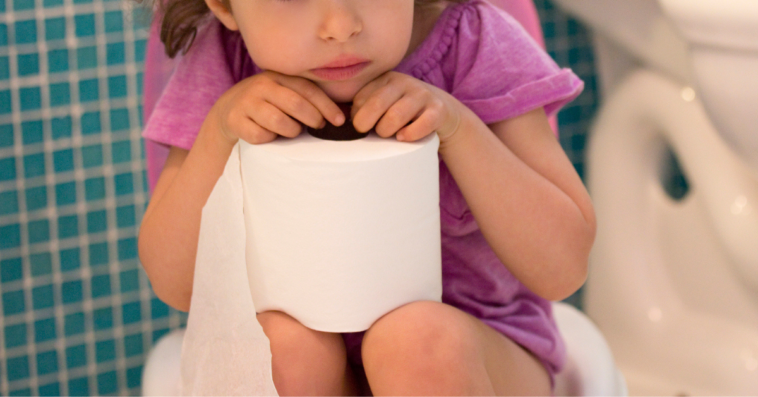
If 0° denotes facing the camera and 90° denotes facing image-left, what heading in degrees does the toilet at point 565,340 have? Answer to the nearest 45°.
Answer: approximately 0°
